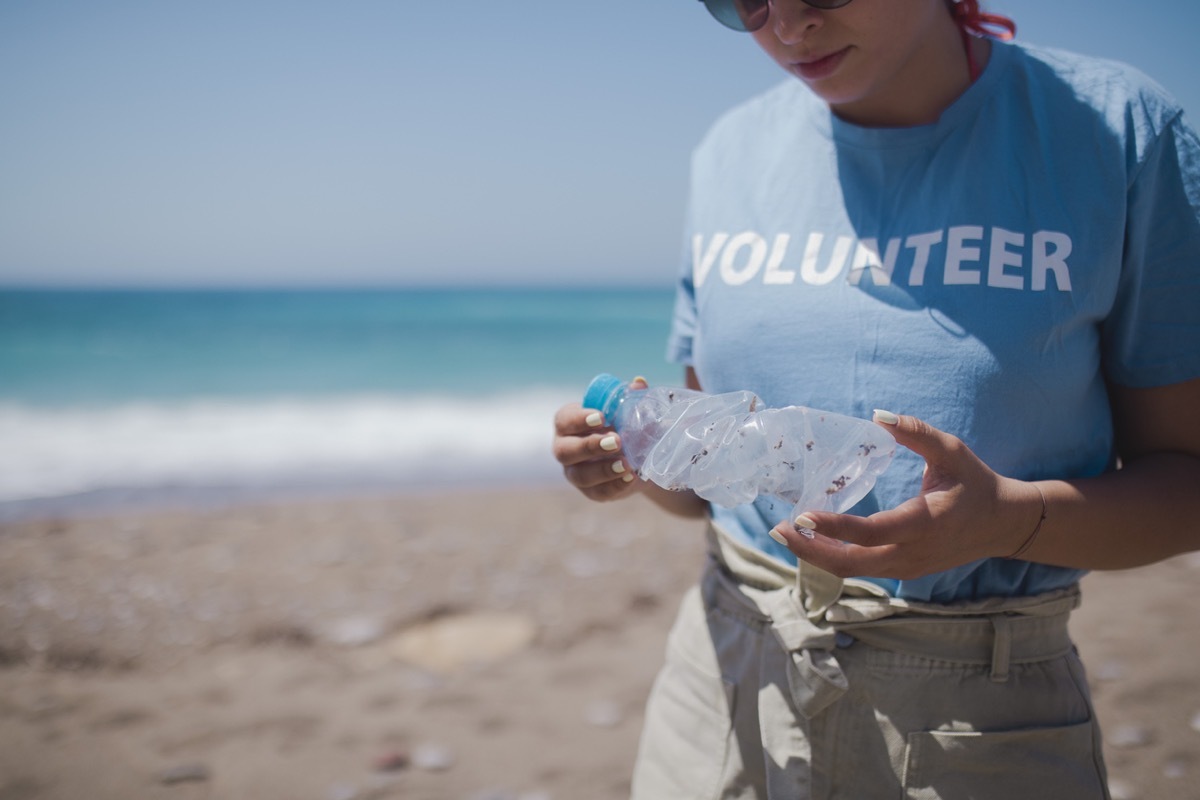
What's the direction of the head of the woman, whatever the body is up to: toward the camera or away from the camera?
toward the camera

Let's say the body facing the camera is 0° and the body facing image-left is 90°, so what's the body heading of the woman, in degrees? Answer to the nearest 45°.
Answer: approximately 45°
